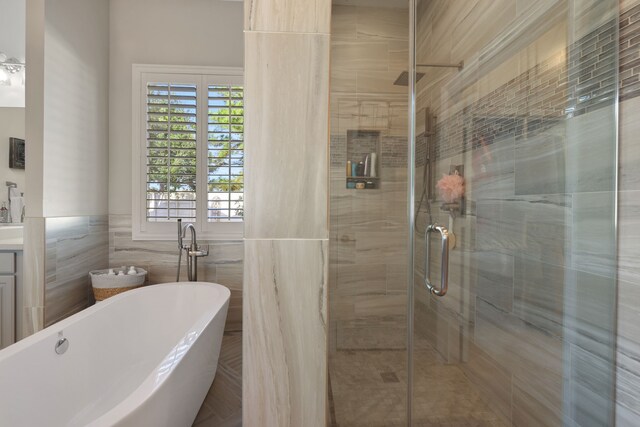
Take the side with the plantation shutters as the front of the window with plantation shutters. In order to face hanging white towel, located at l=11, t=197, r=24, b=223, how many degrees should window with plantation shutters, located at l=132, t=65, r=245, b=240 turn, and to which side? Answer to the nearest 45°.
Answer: approximately 90° to its right

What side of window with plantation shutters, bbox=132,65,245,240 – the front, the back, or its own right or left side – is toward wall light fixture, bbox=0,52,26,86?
right

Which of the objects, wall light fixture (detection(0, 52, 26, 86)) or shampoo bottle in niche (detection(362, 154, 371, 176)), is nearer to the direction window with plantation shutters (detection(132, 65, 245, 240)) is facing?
the shampoo bottle in niche

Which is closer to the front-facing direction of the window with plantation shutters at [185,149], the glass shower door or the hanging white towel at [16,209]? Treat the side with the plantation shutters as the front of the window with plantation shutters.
the glass shower door

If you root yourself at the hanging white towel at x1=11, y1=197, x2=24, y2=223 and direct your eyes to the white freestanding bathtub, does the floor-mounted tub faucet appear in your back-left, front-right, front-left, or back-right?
front-left

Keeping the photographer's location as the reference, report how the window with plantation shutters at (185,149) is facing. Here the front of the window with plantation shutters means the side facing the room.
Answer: facing the viewer

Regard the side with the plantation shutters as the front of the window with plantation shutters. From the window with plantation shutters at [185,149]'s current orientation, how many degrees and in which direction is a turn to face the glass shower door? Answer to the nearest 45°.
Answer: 0° — it already faces it
